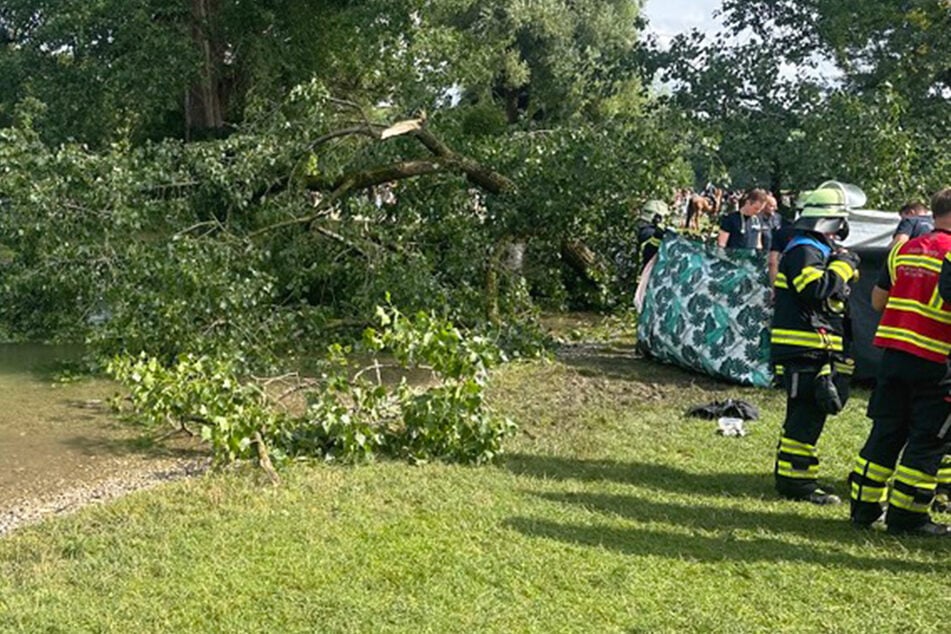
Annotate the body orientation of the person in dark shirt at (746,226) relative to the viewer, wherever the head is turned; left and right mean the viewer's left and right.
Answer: facing the viewer and to the right of the viewer

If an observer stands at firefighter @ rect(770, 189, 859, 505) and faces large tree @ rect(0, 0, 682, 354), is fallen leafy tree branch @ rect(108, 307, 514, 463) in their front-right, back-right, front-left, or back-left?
front-left

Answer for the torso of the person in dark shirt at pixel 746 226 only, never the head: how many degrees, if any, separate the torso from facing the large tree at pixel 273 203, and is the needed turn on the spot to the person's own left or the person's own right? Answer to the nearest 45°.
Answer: approximately 135° to the person's own right
